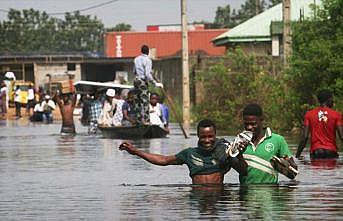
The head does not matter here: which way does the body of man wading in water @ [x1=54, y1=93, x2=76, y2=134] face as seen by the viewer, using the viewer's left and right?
facing away from the viewer

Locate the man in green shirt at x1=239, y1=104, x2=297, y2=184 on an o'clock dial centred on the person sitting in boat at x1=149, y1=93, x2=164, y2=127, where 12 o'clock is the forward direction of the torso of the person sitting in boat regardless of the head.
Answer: The man in green shirt is roughly at 12 o'clock from the person sitting in boat.

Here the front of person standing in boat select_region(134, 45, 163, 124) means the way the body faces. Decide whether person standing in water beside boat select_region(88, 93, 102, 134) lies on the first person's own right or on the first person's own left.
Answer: on the first person's own left

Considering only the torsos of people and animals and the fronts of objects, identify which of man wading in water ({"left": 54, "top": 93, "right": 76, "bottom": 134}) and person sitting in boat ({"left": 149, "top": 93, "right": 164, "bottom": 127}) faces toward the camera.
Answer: the person sitting in boat

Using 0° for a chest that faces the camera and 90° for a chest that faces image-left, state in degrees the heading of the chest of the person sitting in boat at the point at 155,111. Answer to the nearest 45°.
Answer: approximately 0°

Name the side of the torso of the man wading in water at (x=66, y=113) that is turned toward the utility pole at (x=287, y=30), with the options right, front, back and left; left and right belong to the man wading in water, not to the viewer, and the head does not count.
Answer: right

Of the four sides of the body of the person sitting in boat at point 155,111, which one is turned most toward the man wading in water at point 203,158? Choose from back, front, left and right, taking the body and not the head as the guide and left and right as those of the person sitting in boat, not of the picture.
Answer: front

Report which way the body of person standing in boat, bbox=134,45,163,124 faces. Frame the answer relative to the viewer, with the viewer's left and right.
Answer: facing away from the viewer and to the right of the viewer

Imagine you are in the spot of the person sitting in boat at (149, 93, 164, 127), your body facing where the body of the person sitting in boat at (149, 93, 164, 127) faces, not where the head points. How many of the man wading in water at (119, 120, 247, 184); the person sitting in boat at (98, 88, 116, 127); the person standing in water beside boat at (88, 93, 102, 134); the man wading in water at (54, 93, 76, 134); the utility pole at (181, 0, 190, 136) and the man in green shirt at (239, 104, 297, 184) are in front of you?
2
